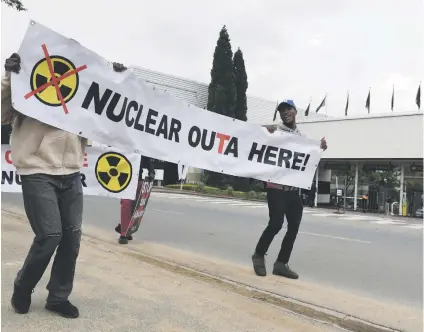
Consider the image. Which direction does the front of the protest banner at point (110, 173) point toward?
toward the camera

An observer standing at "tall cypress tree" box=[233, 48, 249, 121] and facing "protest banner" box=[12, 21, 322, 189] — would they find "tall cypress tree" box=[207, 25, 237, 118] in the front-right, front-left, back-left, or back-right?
front-right

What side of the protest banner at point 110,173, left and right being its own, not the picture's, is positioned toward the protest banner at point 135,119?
front

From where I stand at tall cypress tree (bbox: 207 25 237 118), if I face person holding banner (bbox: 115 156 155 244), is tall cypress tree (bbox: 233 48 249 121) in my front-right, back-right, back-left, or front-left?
back-left
